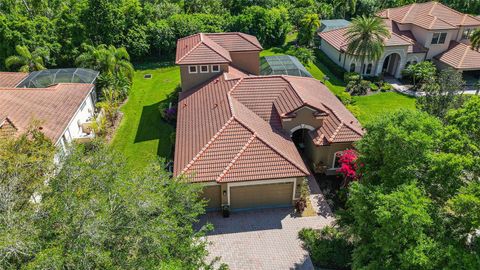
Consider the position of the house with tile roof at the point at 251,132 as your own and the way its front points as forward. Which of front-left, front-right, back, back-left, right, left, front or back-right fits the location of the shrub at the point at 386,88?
back-left

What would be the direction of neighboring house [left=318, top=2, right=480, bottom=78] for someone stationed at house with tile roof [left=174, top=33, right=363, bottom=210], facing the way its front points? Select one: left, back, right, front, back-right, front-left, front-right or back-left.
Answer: back-left

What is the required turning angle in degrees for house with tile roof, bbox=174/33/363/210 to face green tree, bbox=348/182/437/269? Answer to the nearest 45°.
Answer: approximately 45° to its left

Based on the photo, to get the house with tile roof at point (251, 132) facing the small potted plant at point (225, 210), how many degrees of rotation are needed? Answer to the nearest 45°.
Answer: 0° — it already faces it

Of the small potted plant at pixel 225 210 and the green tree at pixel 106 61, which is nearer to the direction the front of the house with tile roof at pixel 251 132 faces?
the small potted plant

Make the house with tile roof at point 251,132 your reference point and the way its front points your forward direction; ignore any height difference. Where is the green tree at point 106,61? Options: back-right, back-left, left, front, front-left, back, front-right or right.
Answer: back-right

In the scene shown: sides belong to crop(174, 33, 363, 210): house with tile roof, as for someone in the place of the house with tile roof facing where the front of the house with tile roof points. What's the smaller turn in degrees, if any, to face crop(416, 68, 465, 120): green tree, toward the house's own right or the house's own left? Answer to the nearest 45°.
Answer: approximately 90° to the house's own left

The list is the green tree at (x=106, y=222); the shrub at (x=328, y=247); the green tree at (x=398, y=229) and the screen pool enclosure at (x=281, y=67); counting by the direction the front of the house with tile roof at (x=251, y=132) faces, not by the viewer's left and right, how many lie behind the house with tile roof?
1

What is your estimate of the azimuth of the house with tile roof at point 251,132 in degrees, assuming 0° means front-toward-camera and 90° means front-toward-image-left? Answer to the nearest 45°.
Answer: approximately 0°

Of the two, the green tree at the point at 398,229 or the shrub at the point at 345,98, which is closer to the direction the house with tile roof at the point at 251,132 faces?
the green tree
